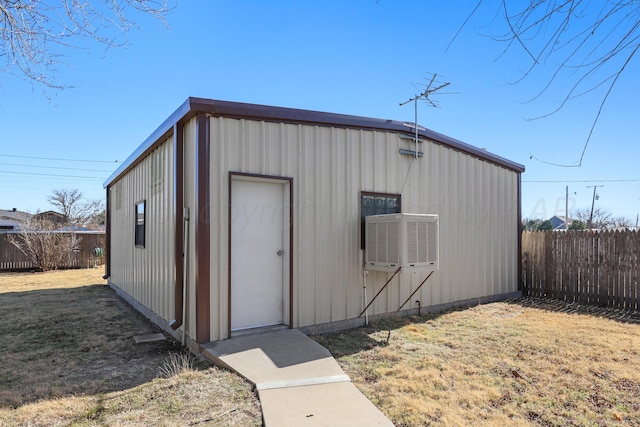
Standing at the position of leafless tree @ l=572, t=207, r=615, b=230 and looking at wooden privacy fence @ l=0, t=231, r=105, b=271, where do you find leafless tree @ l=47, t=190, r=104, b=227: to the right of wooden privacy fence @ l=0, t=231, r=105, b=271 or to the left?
right

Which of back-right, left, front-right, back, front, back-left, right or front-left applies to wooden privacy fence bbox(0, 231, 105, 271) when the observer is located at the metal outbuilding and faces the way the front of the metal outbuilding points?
back

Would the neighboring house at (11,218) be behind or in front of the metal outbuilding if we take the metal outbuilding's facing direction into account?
behind

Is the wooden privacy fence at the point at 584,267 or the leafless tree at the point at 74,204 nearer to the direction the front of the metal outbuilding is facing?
the wooden privacy fence

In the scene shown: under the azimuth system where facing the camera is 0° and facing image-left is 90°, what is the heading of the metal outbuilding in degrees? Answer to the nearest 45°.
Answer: approximately 315°

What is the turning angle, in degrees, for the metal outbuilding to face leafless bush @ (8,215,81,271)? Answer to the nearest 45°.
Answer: approximately 180°

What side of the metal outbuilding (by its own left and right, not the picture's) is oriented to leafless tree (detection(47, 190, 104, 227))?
back

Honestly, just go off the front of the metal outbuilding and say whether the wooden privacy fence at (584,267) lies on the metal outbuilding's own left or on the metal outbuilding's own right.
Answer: on the metal outbuilding's own left
